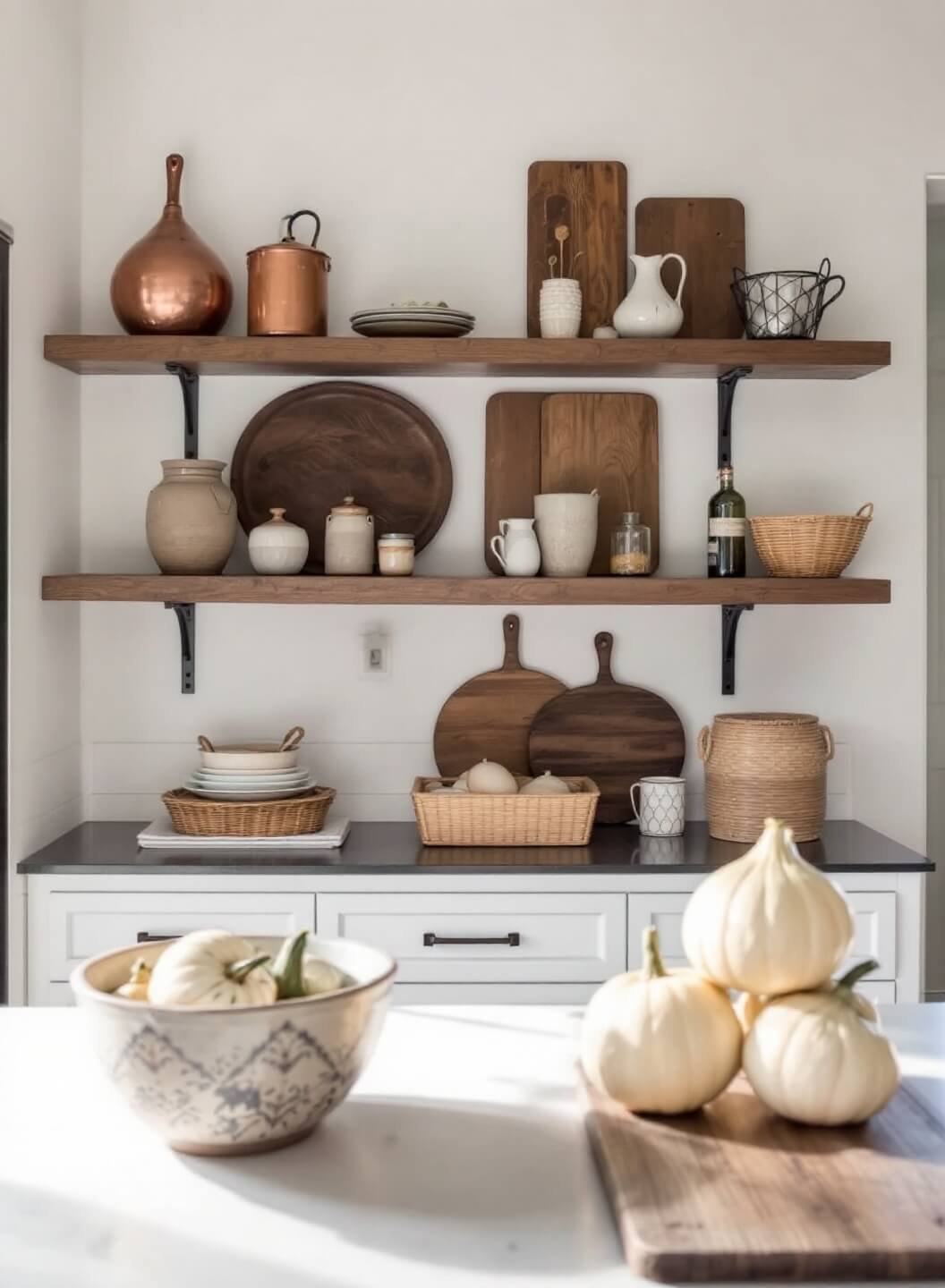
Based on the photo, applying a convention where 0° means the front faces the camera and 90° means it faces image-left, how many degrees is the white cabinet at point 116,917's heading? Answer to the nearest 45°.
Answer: approximately 0°

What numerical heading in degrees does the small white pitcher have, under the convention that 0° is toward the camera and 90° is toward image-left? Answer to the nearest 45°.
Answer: approximately 270°

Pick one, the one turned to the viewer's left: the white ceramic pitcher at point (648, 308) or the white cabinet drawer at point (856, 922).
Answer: the white ceramic pitcher

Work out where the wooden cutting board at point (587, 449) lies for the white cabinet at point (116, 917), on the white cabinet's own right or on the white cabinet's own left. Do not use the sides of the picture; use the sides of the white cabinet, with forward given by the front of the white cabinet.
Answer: on the white cabinet's own left

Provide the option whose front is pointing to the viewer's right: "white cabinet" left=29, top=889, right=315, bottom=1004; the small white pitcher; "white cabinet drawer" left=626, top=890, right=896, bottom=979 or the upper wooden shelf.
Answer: the small white pitcher

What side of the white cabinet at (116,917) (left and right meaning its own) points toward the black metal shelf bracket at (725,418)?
left

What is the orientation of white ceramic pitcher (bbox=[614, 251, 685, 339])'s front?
to the viewer's left

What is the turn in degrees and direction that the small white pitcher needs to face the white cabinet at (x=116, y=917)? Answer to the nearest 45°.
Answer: approximately 180°
